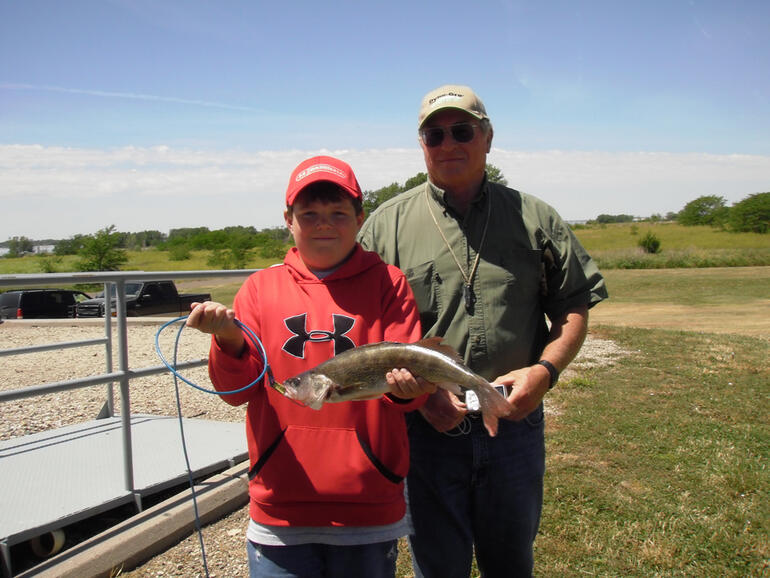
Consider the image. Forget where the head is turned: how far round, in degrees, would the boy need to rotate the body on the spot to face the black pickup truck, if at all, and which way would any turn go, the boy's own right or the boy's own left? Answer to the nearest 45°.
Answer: approximately 180°

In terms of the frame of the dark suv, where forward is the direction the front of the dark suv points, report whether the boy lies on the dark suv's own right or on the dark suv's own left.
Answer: on the dark suv's own right

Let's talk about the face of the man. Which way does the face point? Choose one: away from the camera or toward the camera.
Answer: toward the camera

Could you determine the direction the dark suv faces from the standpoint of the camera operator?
facing away from the viewer and to the right of the viewer

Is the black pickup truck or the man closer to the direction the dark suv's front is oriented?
the black pickup truck

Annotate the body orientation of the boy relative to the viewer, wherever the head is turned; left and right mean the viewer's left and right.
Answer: facing the viewer

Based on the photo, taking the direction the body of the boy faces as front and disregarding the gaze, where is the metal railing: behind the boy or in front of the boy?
behind

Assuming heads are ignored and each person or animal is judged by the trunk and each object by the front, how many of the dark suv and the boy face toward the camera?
1

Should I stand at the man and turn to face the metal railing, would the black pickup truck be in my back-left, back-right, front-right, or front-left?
front-right

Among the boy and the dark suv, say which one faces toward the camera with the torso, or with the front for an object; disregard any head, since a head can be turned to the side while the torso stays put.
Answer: the boy

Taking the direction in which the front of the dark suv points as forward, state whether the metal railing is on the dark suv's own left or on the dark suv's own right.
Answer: on the dark suv's own right

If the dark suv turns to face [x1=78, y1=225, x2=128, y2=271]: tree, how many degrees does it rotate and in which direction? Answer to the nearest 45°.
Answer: approximately 45° to its left

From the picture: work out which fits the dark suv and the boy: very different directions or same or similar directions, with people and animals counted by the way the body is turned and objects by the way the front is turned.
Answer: very different directions

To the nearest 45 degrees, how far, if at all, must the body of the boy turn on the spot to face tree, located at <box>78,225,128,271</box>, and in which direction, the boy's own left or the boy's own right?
approximately 180°
